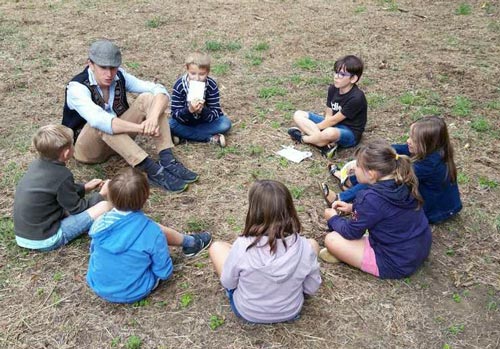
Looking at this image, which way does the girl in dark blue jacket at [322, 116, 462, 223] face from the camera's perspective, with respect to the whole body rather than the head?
to the viewer's left

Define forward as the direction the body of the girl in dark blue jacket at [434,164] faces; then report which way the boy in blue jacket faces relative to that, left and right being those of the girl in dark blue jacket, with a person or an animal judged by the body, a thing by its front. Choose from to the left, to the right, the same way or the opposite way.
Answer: to the right

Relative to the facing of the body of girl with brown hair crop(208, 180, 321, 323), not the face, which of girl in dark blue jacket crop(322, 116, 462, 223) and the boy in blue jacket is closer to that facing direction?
the girl in dark blue jacket

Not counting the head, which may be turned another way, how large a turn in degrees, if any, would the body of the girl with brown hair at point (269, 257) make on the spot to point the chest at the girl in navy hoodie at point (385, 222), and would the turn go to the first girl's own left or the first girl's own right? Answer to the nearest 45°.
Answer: approximately 45° to the first girl's own right

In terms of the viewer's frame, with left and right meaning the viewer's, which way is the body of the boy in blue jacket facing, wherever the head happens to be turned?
facing away from the viewer and to the right of the viewer

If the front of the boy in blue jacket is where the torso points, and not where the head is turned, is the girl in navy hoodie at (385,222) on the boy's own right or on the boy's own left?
on the boy's own right

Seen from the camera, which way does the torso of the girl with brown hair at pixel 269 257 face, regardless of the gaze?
away from the camera

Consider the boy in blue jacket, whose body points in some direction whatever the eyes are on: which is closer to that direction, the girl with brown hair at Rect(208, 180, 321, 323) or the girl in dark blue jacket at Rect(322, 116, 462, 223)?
the girl in dark blue jacket

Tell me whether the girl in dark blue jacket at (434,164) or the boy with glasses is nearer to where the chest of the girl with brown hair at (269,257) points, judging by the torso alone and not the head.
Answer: the boy with glasses

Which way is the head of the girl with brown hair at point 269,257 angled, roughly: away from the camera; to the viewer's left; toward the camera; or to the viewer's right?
away from the camera

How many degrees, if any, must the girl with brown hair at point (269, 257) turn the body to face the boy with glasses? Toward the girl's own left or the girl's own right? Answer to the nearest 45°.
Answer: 0° — they already face them

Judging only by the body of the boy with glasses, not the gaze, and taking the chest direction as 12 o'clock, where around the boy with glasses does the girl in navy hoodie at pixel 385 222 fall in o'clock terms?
The girl in navy hoodie is roughly at 10 o'clock from the boy with glasses.
